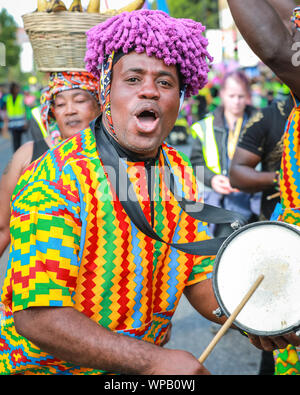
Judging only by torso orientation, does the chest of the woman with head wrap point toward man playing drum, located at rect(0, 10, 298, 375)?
yes

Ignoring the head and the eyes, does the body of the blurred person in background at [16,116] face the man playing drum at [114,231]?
yes

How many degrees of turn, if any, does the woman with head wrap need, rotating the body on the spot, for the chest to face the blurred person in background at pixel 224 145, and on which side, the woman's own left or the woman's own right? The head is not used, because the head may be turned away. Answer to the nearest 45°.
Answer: approximately 135° to the woman's own left

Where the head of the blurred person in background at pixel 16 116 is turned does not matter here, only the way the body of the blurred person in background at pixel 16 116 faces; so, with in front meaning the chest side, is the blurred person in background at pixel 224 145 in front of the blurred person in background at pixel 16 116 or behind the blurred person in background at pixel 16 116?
in front

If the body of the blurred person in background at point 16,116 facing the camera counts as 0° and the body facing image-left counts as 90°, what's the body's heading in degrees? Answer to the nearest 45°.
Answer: approximately 0°

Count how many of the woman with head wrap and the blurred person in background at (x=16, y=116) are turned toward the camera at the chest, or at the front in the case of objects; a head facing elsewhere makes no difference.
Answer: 2
